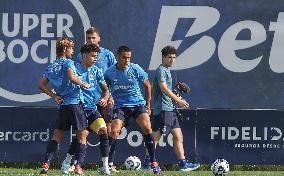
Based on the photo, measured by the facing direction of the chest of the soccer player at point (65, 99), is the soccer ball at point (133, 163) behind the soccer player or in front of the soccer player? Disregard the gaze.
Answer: in front

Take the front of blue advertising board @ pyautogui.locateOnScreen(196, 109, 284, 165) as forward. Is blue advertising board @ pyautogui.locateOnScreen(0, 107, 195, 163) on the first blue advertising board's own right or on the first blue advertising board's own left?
on the first blue advertising board's own right

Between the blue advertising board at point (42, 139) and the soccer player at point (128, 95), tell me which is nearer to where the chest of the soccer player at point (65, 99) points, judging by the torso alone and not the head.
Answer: the soccer player

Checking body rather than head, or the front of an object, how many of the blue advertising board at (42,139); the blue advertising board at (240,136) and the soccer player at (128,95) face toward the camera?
3

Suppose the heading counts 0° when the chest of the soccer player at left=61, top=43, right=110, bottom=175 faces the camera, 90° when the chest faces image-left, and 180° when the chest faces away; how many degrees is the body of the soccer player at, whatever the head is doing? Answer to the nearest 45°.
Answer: approximately 315°

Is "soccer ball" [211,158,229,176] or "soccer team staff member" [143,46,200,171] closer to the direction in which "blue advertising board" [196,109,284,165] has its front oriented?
the soccer ball

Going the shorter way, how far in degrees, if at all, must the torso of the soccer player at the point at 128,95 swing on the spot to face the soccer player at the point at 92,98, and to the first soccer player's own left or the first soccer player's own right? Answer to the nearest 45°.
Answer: approximately 45° to the first soccer player's own right

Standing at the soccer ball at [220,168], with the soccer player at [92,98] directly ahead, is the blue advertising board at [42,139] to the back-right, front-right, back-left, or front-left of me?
front-right

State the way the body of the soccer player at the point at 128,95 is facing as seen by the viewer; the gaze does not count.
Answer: toward the camera

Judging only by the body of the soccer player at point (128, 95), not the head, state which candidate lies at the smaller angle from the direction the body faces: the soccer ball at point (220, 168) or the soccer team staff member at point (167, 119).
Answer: the soccer ball

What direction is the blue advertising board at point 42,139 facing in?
toward the camera

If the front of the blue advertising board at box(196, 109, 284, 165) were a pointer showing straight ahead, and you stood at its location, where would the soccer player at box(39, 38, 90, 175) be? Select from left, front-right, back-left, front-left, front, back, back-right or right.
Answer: front-right
